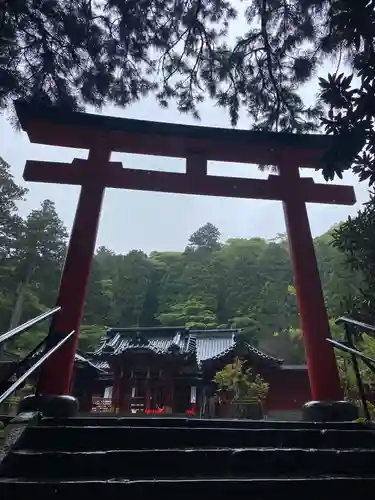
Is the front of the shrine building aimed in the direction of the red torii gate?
yes

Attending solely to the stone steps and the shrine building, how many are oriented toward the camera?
2

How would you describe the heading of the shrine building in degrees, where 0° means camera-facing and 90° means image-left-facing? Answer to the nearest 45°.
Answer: approximately 0°

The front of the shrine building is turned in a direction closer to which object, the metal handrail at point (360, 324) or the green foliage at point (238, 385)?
the metal handrail

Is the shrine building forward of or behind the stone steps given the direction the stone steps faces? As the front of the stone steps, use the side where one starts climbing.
behind

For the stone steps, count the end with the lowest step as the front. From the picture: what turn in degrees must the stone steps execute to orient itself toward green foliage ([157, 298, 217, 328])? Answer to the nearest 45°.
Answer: approximately 180°

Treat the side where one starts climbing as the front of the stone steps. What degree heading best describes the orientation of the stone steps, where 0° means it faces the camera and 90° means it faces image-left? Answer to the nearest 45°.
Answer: approximately 0°

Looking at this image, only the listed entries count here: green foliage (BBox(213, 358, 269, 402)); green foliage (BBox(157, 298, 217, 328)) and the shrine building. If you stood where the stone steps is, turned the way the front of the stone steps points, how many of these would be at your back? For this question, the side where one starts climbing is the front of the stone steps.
3
